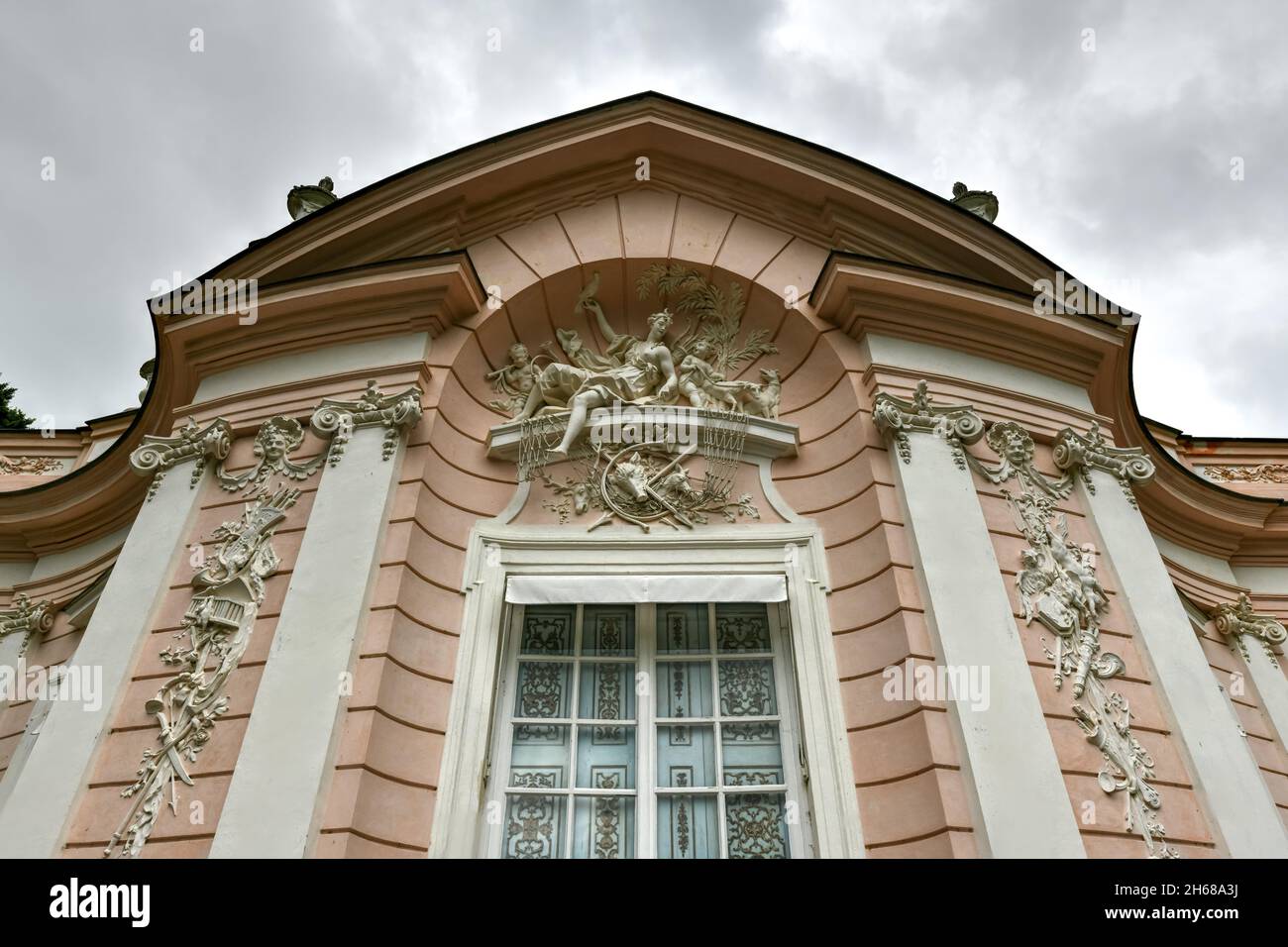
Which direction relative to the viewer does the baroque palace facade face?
toward the camera

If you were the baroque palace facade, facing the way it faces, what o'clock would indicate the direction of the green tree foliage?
The green tree foliage is roughly at 4 o'clock from the baroque palace facade.
